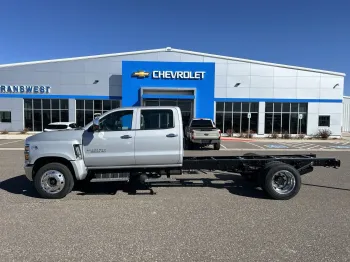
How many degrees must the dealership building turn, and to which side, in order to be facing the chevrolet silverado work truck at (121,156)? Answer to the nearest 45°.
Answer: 0° — it already faces it

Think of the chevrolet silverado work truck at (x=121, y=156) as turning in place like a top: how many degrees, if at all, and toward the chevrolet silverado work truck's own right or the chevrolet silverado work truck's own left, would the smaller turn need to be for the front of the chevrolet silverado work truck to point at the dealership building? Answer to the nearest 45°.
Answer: approximately 90° to the chevrolet silverado work truck's own right

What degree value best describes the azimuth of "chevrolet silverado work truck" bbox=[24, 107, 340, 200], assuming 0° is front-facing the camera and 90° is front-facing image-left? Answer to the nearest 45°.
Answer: approximately 90°

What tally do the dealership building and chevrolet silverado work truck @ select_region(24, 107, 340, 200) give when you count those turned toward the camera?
1

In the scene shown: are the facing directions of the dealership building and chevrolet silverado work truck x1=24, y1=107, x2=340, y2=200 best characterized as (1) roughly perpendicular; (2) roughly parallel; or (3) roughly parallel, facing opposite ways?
roughly perpendicular

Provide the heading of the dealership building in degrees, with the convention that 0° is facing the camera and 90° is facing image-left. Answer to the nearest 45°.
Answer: approximately 0°
